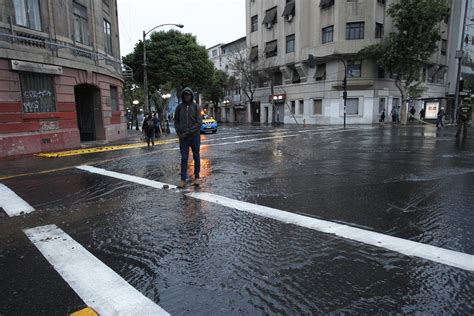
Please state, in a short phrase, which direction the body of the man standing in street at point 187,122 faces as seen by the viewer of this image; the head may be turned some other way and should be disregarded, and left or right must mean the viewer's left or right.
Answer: facing the viewer

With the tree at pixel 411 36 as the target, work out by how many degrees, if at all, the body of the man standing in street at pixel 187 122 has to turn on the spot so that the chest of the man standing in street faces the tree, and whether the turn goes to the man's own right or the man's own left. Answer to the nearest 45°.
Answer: approximately 135° to the man's own left

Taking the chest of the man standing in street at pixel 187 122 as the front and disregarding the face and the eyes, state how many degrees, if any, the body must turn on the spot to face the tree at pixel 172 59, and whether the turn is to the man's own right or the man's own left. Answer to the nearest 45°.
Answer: approximately 180°

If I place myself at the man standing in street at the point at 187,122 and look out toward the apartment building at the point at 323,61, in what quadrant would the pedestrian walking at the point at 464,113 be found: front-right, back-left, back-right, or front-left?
front-right

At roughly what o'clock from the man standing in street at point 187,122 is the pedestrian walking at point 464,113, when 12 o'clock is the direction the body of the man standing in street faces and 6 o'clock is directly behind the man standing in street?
The pedestrian walking is roughly at 8 o'clock from the man standing in street.

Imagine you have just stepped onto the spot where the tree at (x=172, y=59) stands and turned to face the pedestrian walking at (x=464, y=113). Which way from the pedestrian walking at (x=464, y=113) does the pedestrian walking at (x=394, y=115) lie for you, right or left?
left

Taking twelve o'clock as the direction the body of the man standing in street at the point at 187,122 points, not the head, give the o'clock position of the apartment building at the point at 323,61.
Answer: The apartment building is roughly at 7 o'clock from the man standing in street.

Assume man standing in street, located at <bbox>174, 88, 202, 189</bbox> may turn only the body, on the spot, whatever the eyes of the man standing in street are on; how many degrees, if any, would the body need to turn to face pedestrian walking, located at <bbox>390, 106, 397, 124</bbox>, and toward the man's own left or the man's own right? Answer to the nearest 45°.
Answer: approximately 135° to the man's own left

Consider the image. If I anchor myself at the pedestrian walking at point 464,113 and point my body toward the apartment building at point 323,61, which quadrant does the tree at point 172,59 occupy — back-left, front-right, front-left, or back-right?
front-left
